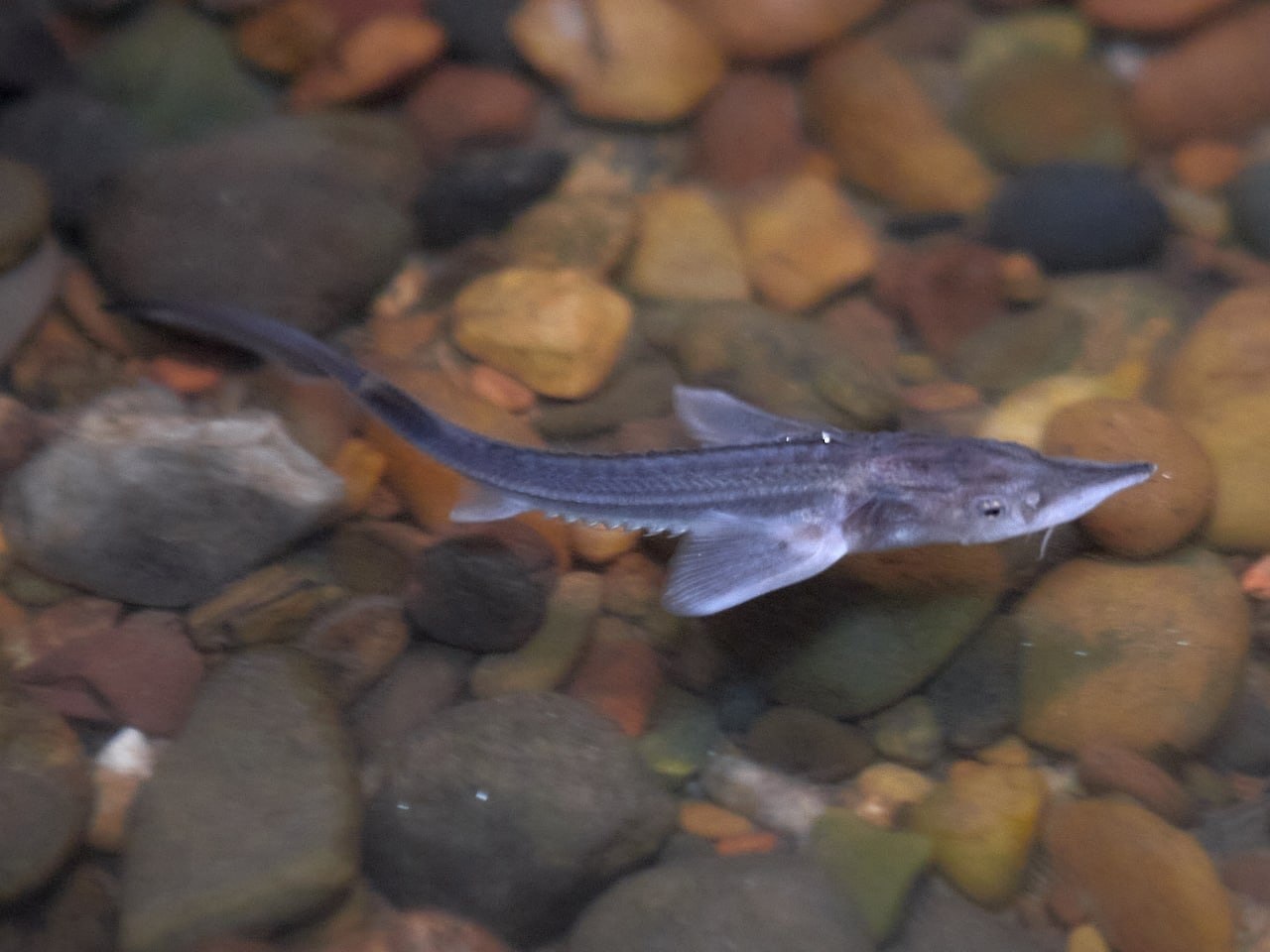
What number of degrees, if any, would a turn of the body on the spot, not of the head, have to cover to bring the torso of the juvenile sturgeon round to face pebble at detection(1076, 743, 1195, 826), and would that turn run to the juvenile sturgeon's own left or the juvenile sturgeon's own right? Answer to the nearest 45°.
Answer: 0° — it already faces it

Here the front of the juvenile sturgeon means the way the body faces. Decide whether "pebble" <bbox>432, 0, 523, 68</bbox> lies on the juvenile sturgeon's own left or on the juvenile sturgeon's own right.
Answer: on the juvenile sturgeon's own left

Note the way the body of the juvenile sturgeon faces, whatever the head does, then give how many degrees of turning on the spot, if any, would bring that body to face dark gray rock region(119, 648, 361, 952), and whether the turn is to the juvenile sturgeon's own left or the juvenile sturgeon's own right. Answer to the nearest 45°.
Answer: approximately 135° to the juvenile sturgeon's own right

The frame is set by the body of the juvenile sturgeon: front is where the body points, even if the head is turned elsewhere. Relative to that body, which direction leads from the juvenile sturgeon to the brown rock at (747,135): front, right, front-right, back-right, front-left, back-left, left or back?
left

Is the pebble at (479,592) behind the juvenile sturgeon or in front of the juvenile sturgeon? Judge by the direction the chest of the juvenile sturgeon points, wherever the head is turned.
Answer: behind

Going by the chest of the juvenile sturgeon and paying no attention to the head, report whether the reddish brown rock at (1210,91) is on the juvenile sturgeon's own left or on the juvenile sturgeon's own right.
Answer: on the juvenile sturgeon's own left

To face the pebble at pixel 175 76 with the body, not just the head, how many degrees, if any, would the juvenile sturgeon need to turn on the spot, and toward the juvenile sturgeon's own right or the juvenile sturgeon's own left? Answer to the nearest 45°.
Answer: approximately 135° to the juvenile sturgeon's own left

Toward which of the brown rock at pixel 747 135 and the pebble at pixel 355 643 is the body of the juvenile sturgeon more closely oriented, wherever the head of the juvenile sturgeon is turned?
the brown rock

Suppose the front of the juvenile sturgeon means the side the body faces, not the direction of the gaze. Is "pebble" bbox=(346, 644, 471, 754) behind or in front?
behind

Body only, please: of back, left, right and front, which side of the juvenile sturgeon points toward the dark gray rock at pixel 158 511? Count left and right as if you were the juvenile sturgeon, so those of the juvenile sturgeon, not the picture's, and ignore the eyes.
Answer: back

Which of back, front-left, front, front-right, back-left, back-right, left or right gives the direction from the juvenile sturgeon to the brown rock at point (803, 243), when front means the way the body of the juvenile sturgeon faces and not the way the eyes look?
left

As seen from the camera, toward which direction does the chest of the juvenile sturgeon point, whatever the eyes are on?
to the viewer's right

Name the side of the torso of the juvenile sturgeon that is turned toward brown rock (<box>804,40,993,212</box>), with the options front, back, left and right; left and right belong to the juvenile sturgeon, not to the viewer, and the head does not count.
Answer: left
